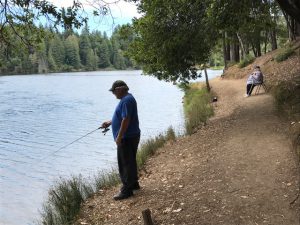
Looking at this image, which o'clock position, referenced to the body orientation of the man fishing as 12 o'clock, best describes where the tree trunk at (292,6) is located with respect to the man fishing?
The tree trunk is roughly at 5 o'clock from the man fishing.

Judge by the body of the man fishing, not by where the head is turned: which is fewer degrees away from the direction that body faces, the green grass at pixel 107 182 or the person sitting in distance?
the green grass

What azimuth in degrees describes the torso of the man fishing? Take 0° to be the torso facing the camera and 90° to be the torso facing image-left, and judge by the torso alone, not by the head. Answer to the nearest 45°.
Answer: approximately 90°

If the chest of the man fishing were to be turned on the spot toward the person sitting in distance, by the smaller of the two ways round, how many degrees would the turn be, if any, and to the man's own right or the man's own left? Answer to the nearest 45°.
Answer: approximately 135° to the man's own right

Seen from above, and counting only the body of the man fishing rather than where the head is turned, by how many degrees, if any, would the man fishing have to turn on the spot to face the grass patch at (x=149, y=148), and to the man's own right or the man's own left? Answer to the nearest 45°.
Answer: approximately 90° to the man's own right

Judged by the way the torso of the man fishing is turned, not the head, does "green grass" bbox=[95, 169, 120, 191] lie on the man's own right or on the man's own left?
on the man's own right
